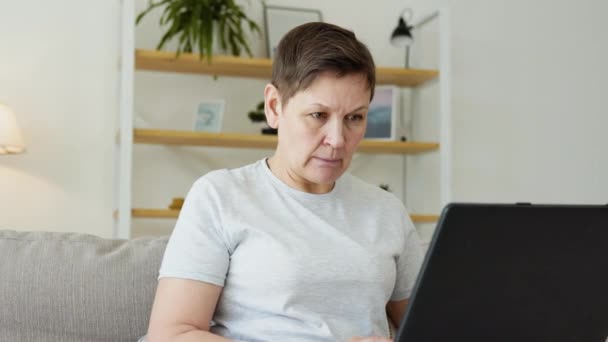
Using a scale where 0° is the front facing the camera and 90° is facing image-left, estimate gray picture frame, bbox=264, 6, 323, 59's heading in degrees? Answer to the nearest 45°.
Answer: approximately 0°

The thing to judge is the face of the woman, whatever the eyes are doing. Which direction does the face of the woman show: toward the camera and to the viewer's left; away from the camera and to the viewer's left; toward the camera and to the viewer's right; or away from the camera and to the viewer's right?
toward the camera and to the viewer's right

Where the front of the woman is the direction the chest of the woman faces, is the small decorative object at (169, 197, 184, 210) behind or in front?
behind

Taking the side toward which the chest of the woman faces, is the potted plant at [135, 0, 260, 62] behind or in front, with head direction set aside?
behind

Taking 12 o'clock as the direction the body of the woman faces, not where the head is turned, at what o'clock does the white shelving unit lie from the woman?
The white shelving unit is roughly at 7 o'clock from the woman.

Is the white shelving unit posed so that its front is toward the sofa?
yes

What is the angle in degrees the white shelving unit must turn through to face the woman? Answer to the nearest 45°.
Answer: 0° — it already faces them
